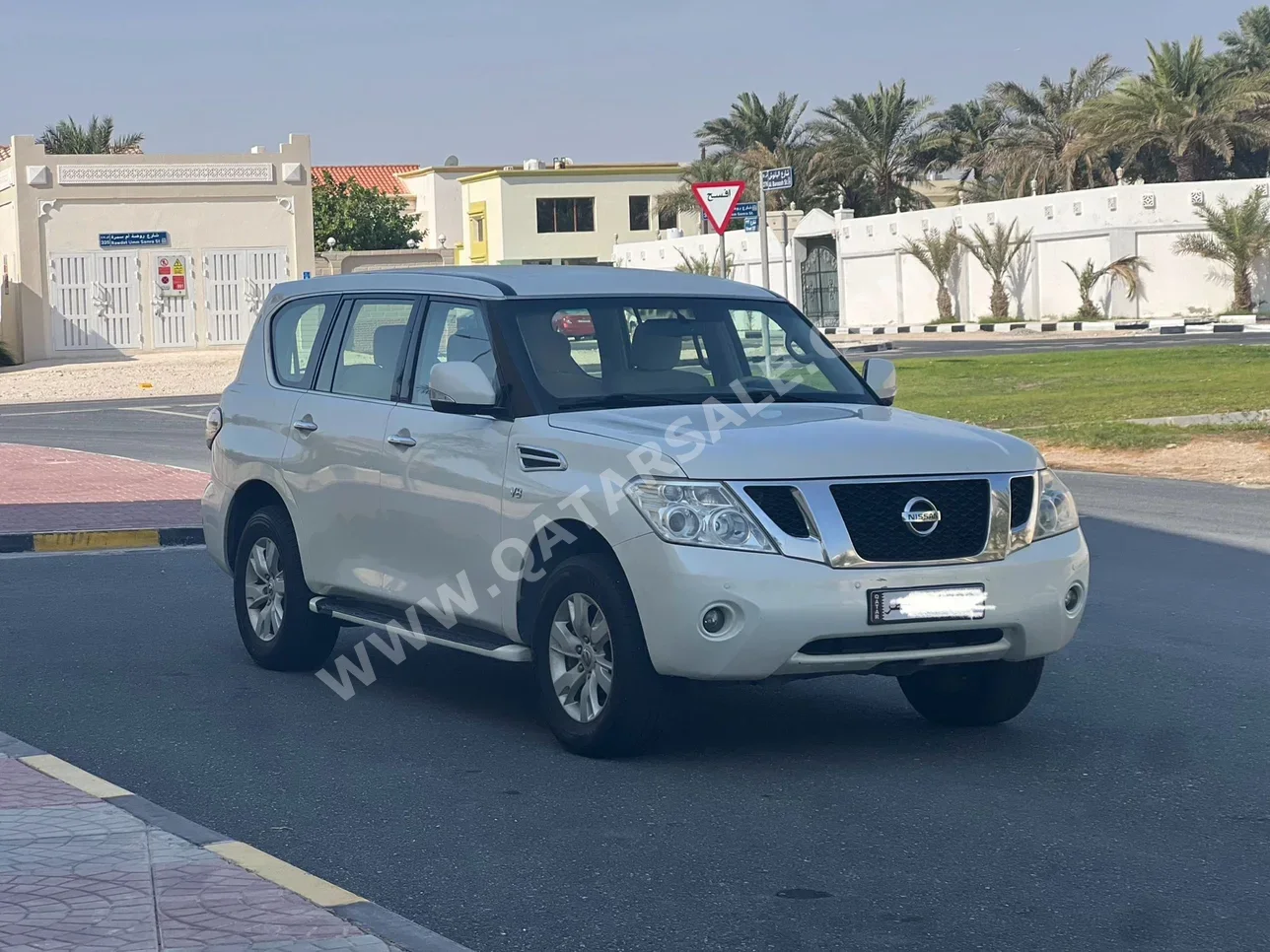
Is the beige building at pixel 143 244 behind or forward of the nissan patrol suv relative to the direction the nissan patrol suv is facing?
behind

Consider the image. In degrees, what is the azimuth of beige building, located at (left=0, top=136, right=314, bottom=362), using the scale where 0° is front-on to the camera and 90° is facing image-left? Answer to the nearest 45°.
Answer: approximately 0°

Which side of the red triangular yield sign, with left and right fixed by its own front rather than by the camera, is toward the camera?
front

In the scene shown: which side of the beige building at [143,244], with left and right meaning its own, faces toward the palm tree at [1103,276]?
left

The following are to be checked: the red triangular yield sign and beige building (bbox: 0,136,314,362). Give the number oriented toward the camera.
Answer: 2

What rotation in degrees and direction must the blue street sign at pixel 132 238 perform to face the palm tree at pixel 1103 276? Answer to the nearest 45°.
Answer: approximately 90° to its left

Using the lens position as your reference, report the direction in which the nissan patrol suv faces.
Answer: facing the viewer and to the right of the viewer
